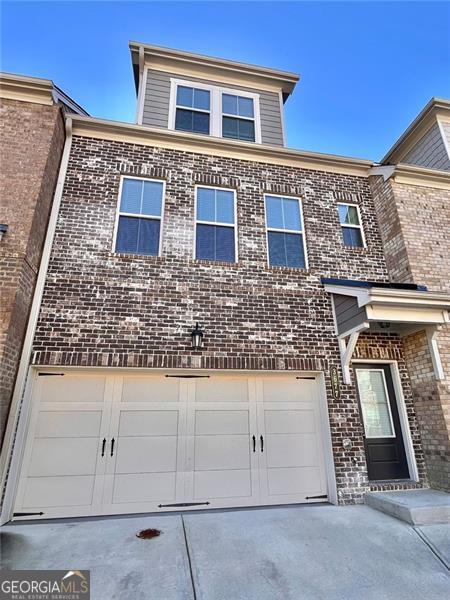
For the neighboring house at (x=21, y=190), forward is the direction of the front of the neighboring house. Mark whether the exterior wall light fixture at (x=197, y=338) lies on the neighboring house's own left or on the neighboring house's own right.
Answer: on the neighboring house's own left

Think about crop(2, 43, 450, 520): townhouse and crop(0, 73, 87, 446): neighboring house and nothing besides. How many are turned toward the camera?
2

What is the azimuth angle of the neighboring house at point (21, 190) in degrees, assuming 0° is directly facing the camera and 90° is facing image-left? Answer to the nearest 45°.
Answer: approximately 0°

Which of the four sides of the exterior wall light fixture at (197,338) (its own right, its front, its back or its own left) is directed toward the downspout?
right

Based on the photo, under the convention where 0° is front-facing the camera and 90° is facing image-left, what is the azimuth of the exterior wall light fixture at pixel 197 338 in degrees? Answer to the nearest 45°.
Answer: approximately 0°

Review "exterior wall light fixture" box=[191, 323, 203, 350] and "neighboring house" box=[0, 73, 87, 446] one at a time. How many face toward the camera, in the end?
2

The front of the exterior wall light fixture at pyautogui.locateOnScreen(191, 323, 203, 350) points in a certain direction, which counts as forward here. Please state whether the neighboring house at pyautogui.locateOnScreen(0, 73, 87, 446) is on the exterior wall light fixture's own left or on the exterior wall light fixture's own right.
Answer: on the exterior wall light fixture's own right
